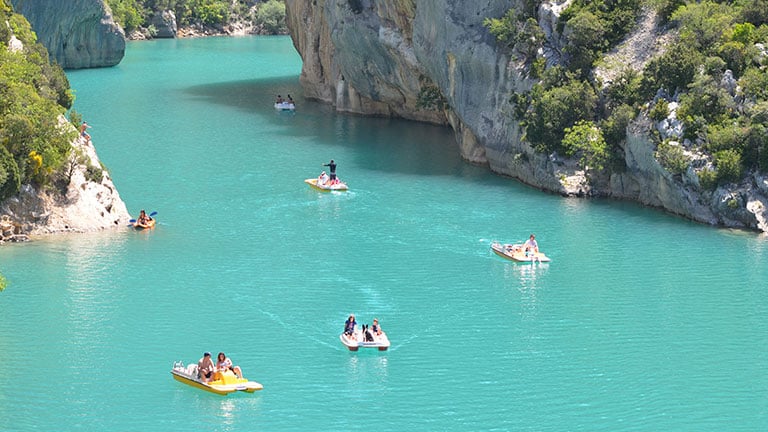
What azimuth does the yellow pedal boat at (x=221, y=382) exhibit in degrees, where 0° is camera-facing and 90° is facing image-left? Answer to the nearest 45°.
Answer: approximately 315°
